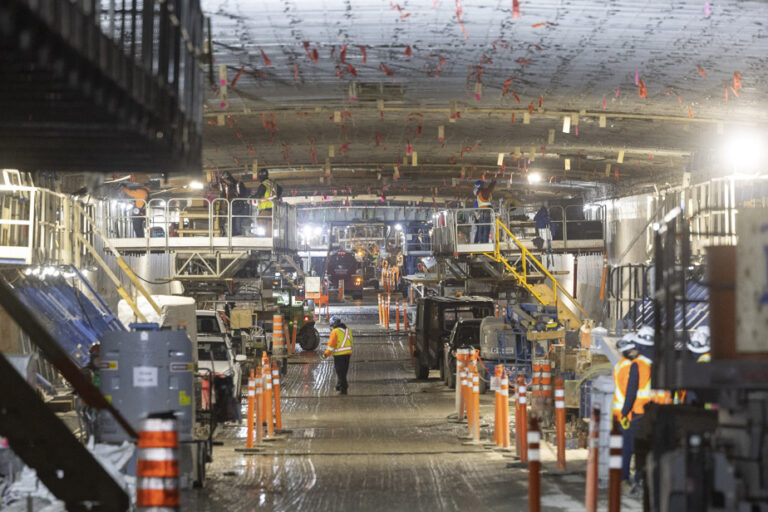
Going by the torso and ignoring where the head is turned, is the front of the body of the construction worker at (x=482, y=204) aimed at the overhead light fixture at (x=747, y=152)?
no

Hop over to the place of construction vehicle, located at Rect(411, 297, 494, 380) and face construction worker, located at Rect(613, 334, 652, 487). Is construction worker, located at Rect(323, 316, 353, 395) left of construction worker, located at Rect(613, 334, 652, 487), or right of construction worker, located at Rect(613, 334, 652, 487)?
right

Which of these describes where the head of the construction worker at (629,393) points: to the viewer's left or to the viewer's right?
to the viewer's left
